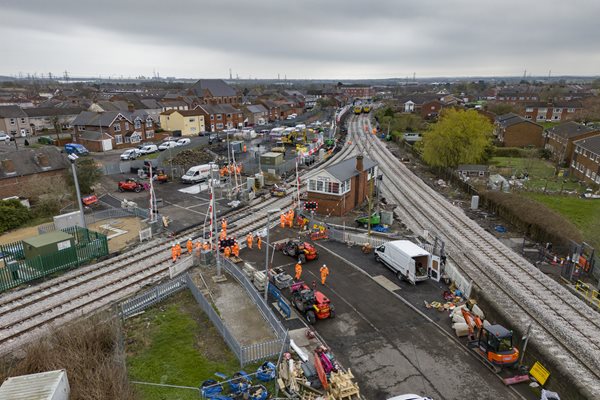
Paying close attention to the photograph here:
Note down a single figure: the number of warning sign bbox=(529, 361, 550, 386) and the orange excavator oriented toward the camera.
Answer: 1

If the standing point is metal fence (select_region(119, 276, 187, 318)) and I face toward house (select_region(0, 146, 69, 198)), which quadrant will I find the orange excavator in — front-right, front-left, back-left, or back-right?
back-right

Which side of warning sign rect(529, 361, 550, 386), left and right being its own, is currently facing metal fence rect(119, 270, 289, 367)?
right

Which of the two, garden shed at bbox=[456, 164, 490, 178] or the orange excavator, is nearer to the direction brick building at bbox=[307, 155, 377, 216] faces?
the orange excavator

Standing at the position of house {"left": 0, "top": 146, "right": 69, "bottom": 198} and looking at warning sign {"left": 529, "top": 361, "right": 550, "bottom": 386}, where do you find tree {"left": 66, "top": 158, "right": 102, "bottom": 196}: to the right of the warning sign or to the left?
left

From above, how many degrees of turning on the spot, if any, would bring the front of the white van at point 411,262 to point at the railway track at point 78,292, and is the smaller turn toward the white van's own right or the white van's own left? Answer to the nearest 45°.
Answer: approximately 45° to the white van's own left

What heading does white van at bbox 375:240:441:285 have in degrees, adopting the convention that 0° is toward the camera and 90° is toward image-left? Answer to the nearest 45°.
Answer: approximately 135°

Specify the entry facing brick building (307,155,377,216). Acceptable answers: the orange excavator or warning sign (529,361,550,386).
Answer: the orange excavator

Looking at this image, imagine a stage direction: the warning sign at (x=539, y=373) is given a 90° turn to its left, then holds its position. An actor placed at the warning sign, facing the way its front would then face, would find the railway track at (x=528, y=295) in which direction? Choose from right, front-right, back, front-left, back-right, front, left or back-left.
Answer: left

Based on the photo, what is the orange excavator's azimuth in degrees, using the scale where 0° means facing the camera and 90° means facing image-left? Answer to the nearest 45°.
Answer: approximately 135°

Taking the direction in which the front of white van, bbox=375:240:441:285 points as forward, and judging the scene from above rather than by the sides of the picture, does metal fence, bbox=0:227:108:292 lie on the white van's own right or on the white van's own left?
on the white van's own left

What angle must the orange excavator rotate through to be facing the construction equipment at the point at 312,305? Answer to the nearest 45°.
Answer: approximately 45° to its left
